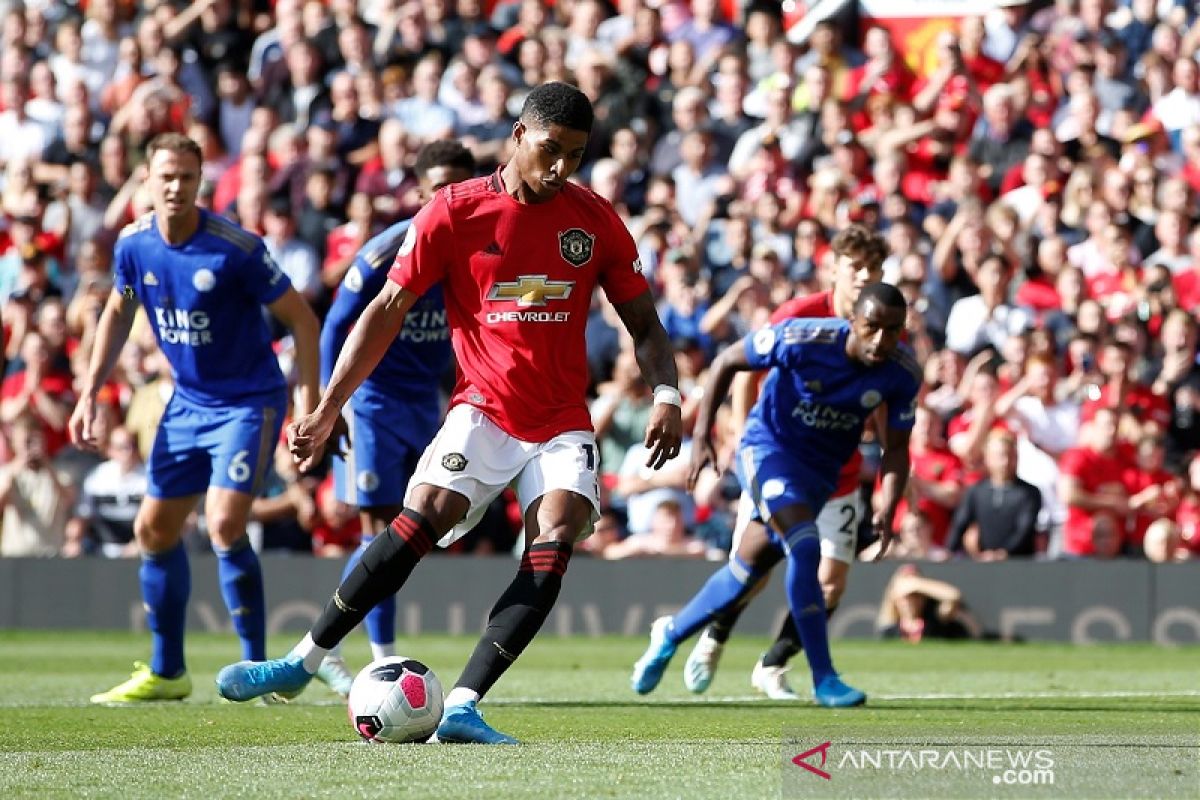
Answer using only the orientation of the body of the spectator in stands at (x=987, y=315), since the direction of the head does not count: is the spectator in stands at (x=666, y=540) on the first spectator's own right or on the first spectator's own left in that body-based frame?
on the first spectator's own right

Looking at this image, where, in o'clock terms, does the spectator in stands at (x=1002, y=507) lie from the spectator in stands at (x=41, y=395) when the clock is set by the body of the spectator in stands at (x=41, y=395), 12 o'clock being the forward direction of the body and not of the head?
the spectator in stands at (x=1002, y=507) is roughly at 10 o'clock from the spectator in stands at (x=41, y=395).

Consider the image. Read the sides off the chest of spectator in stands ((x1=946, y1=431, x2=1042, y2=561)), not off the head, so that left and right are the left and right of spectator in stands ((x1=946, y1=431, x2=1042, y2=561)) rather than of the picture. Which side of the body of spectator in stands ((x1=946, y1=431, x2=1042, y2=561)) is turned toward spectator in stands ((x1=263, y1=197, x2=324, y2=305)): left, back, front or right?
right

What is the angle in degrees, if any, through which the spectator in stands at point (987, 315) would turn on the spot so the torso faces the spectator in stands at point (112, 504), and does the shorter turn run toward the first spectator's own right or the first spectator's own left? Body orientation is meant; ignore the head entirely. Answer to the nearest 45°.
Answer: approximately 90° to the first spectator's own right

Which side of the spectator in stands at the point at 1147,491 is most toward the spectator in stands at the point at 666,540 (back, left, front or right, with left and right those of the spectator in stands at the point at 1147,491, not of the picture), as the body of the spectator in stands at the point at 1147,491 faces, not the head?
right

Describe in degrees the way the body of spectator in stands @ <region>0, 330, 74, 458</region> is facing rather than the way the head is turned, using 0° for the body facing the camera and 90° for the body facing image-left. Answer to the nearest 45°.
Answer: approximately 0°
